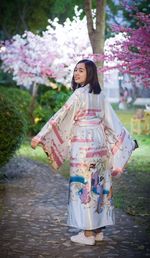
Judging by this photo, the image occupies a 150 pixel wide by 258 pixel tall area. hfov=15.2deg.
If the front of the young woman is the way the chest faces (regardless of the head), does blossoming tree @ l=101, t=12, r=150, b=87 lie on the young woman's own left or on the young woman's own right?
on the young woman's own right

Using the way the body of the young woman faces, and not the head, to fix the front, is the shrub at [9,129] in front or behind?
in front

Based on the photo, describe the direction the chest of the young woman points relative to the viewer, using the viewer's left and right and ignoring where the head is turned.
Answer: facing away from the viewer and to the left of the viewer

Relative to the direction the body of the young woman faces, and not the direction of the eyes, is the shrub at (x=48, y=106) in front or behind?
in front
